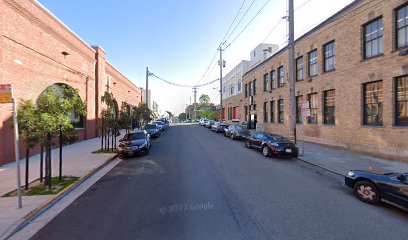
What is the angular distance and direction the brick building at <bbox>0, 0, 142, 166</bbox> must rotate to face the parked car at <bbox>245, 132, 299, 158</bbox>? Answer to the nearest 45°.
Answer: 0° — it already faces it

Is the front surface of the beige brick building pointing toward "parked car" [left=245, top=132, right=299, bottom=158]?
yes

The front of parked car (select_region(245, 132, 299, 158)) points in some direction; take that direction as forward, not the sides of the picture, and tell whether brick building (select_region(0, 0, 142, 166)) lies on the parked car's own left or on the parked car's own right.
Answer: on the parked car's own left

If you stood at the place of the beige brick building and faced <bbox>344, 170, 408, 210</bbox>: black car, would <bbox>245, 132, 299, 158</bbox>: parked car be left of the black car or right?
right

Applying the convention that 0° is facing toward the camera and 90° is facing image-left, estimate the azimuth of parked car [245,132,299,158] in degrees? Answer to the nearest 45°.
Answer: approximately 135°

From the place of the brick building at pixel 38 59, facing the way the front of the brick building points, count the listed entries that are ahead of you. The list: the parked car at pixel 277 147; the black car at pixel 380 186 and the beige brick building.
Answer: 3

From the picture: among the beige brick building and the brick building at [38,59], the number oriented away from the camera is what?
0

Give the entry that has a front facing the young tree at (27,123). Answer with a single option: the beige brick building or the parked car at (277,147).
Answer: the beige brick building

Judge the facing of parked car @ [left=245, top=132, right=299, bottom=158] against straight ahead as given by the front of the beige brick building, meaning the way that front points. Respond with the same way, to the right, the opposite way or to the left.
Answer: to the right

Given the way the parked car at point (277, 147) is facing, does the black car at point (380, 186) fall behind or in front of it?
behind

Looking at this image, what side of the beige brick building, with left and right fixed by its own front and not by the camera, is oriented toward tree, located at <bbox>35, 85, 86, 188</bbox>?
front

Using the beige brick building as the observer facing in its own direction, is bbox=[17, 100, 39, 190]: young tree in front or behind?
in front

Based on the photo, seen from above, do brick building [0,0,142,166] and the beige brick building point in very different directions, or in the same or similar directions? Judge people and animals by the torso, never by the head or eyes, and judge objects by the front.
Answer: very different directions

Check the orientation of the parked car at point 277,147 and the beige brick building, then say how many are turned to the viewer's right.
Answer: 0

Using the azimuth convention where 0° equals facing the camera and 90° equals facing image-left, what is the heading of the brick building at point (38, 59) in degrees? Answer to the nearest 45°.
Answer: approximately 315°

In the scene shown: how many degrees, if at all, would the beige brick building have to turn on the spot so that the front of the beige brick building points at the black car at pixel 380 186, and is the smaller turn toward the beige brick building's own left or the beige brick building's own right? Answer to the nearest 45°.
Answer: approximately 45° to the beige brick building's own left

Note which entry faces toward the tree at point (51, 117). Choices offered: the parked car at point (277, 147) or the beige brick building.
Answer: the beige brick building

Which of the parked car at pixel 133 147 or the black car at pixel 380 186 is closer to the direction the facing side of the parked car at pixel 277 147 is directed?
the parked car

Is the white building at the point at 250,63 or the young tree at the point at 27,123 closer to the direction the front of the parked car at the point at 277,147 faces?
the white building
